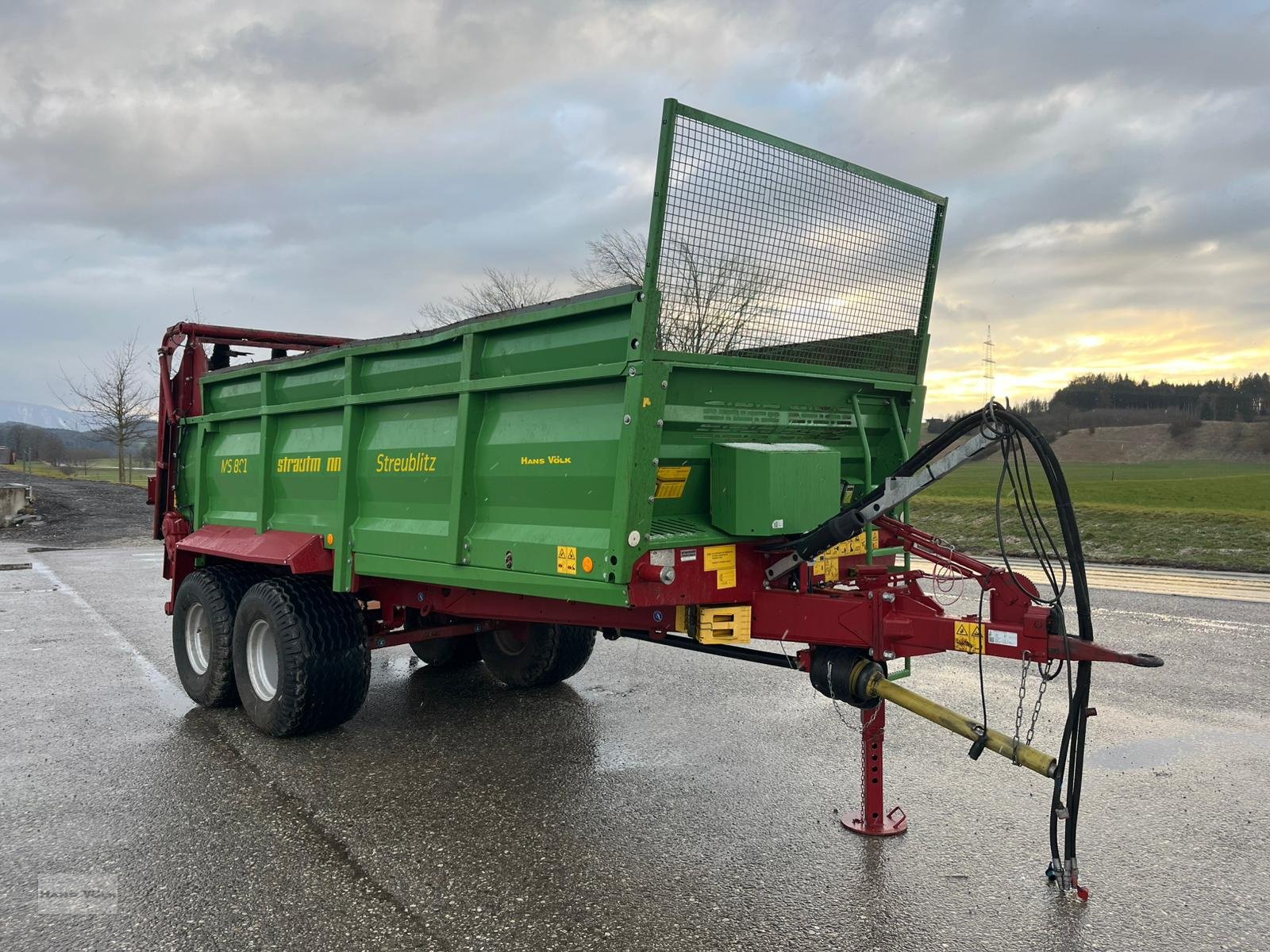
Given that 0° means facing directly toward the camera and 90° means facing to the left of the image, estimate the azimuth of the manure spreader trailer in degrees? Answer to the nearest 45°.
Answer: approximately 315°
